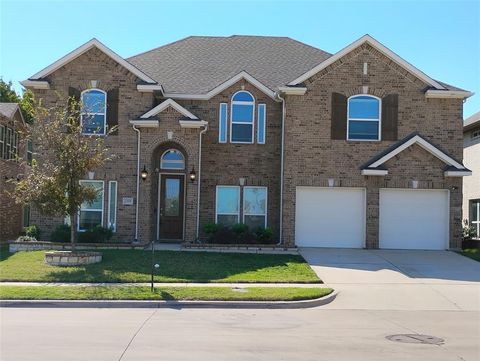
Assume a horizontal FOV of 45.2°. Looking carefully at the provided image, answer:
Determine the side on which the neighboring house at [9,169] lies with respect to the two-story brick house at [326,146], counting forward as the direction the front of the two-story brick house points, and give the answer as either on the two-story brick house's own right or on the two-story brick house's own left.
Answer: on the two-story brick house's own right

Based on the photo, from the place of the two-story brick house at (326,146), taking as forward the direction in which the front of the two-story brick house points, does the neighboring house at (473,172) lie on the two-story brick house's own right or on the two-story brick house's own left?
on the two-story brick house's own left

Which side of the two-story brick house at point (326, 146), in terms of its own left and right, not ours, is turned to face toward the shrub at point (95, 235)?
right

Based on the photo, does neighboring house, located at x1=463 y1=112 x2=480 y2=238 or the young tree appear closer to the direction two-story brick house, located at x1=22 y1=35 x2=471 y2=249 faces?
the young tree

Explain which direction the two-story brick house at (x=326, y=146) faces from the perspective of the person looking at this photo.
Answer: facing the viewer

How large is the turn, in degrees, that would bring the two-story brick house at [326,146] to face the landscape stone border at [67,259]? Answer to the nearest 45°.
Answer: approximately 45° to its right

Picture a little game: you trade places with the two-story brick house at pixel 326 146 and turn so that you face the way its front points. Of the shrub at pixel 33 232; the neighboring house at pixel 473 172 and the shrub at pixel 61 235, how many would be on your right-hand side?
2

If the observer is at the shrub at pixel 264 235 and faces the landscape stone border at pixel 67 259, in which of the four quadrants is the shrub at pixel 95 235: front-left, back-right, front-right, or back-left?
front-right

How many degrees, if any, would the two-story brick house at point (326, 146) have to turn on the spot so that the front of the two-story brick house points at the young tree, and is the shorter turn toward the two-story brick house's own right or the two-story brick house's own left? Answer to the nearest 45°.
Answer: approximately 45° to the two-story brick house's own right

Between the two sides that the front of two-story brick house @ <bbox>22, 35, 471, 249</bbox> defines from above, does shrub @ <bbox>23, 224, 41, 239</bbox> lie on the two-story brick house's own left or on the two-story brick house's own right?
on the two-story brick house's own right

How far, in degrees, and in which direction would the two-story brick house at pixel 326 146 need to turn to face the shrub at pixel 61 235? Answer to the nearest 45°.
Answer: approximately 90° to its right

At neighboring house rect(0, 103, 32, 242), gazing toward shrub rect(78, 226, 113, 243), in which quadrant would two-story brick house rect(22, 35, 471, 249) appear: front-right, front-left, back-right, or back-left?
front-left
